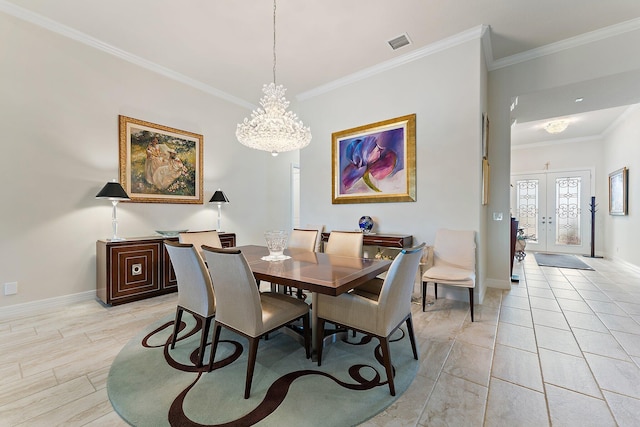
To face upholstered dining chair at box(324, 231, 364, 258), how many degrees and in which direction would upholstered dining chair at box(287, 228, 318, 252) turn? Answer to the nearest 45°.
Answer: approximately 90° to its left

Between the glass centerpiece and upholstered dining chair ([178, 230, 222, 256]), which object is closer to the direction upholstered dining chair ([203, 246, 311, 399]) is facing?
the glass centerpiece

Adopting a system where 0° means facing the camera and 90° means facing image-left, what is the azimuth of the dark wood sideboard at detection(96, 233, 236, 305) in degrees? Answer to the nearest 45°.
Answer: approximately 315°

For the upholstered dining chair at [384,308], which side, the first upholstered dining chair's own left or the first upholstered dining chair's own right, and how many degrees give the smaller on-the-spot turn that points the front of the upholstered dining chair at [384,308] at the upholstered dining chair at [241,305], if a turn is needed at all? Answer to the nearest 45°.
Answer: approximately 45° to the first upholstered dining chair's own left

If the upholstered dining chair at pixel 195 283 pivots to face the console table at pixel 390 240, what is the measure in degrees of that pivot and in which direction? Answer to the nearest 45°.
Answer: approximately 45° to its right

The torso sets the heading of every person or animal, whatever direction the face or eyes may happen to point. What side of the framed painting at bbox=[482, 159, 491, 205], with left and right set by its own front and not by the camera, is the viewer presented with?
right

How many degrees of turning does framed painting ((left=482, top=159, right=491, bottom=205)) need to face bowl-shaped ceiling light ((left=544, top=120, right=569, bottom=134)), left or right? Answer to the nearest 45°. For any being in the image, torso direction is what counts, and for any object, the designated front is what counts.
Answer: approximately 45° to its left

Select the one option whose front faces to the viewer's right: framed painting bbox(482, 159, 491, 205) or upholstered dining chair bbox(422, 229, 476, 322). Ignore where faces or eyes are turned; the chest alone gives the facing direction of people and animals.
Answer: the framed painting

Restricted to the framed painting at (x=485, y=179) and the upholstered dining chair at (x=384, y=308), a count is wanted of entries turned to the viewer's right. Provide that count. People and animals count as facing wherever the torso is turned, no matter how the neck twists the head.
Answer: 1

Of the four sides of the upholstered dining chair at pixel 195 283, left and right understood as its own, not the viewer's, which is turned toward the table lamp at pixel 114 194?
left

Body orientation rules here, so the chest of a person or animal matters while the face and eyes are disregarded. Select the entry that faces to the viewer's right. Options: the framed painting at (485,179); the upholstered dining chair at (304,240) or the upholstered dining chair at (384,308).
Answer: the framed painting

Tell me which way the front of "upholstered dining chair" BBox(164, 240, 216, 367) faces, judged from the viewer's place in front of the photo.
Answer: facing away from the viewer and to the right of the viewer

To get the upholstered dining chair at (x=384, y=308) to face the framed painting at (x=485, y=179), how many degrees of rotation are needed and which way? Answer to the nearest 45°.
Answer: approximately 90° to its right

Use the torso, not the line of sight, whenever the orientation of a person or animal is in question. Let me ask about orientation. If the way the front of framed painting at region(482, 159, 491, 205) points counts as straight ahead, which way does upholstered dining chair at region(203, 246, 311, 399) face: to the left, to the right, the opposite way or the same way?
to the left

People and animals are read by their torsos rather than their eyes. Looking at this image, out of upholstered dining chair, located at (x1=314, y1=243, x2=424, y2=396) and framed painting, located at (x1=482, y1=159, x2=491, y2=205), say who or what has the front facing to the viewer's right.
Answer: the framed painting

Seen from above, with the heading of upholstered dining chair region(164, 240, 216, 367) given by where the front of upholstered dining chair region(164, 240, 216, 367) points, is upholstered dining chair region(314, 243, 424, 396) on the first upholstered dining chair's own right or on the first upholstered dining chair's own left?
on the first upholstered dining chair's own right

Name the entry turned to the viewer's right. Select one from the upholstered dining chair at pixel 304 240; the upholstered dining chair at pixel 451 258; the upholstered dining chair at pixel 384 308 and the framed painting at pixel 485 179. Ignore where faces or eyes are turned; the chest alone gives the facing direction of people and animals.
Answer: the framed painting

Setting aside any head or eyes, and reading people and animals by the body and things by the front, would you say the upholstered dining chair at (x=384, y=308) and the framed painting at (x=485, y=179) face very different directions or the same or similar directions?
very different directions
